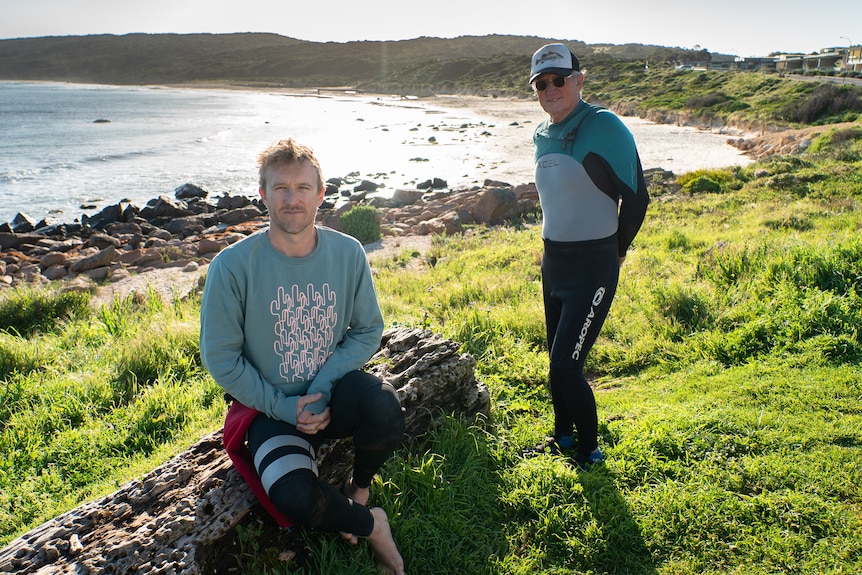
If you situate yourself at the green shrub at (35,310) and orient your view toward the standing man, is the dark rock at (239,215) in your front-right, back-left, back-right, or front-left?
back-left

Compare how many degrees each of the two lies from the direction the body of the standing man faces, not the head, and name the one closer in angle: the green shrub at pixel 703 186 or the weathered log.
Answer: the weathered log

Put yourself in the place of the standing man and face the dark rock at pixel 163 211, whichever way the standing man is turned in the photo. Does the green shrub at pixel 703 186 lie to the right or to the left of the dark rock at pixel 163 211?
right

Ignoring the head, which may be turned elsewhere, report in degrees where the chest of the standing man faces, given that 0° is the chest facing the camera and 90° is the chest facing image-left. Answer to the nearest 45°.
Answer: approximately 45°

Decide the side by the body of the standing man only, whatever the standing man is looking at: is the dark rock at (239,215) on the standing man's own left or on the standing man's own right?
on the standing man's own right

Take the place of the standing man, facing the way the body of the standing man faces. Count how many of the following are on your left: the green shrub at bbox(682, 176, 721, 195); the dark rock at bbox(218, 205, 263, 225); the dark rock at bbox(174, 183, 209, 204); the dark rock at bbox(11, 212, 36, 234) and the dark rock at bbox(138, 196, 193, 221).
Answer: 0

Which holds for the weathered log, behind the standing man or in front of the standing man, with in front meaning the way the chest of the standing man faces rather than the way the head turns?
in front

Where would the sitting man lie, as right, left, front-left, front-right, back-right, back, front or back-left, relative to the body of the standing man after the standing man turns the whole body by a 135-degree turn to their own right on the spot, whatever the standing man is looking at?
back-left

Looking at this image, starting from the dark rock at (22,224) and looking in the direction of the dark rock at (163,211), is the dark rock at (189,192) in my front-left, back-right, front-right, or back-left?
front-left

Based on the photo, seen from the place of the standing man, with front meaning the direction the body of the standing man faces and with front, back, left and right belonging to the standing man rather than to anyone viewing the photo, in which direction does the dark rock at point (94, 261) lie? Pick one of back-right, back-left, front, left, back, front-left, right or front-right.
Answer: right

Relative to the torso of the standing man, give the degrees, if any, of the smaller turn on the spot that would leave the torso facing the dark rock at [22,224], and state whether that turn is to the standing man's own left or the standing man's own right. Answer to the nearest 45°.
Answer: approximately 90° to the standing man's own right

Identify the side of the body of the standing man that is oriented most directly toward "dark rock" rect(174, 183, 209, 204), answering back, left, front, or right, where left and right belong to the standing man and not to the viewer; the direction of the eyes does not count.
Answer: right

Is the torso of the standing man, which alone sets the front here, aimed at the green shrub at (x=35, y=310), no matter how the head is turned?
no

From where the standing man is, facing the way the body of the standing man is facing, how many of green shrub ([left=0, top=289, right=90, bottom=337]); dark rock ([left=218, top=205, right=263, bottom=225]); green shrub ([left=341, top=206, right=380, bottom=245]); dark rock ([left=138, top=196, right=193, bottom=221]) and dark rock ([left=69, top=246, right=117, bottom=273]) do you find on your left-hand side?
0

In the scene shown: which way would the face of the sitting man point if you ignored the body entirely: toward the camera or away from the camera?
toward the camera
